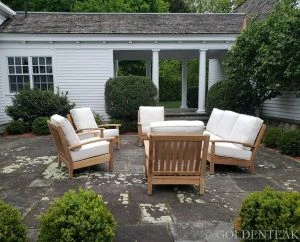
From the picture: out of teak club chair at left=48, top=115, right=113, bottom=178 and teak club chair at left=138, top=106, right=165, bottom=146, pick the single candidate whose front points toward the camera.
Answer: teak club chair at left=138, top=106, right=165, bottom=146

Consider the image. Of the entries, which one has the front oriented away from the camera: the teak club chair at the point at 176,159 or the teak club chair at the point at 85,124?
the teak club chair at the point at 176,159

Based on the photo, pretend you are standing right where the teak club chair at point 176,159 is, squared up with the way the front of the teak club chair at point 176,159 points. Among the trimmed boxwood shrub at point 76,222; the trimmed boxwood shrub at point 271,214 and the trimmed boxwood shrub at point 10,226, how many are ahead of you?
0

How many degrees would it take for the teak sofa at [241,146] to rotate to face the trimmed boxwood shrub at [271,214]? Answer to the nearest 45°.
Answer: approximately 45° to its left

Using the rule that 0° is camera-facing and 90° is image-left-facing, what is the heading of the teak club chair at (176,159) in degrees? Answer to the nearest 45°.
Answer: approximately 180°

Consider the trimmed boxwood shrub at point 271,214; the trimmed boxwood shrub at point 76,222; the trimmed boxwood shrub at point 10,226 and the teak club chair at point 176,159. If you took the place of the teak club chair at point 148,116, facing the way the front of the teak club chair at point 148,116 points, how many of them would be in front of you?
4

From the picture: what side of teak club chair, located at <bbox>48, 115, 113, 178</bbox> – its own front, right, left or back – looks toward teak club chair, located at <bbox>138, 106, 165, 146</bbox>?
front

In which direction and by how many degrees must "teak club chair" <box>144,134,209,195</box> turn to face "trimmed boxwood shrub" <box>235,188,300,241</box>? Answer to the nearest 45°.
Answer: approximately 135° to its right

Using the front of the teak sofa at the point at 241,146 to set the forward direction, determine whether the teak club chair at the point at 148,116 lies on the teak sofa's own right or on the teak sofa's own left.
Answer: on the teak sofa's own right

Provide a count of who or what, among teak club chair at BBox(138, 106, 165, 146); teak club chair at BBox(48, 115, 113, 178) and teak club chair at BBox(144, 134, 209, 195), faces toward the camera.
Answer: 1

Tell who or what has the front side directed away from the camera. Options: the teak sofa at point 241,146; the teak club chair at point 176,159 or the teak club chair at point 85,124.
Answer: the teak club chair at point 176,159

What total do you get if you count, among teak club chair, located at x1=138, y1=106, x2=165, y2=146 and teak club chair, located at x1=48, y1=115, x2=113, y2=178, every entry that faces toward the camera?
1

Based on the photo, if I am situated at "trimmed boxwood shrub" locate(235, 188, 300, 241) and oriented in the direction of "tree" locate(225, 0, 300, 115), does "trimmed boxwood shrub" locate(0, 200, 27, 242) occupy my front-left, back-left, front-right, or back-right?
back-left

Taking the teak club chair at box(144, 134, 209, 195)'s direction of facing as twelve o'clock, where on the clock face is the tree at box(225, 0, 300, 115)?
The tree is roughly at 1 o'clock from the teak club chair.

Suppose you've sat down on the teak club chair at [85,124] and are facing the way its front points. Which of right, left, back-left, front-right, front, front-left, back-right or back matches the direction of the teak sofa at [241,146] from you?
front

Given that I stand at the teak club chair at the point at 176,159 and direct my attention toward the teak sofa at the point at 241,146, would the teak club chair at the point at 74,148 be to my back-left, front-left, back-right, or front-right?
back-left

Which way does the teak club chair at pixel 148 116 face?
toward the camera
